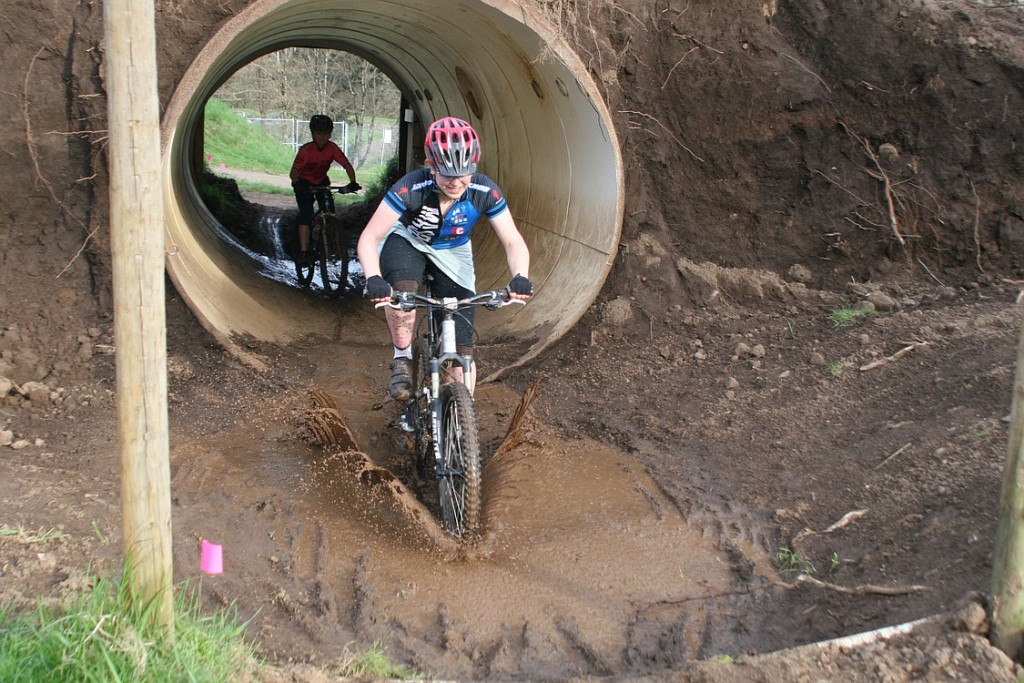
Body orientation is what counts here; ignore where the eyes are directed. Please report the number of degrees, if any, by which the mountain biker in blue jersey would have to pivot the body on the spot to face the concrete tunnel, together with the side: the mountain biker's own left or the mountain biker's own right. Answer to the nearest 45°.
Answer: approximately 180°

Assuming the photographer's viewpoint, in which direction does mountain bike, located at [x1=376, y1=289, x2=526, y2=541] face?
facing the viewer

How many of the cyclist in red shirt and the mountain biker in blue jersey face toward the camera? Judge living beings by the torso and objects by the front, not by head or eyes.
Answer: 2

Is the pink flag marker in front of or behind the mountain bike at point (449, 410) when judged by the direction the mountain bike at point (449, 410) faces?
in front

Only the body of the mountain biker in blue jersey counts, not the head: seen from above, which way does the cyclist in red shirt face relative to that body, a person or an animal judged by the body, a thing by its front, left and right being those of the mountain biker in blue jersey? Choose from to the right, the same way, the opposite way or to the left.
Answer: the same way

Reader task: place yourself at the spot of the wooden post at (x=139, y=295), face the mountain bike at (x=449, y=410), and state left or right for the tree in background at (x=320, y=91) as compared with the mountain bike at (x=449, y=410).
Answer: left

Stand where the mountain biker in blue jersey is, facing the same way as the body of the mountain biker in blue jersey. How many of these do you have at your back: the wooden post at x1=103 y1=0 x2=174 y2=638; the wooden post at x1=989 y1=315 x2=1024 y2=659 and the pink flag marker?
0

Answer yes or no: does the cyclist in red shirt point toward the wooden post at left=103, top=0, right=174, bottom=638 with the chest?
yes

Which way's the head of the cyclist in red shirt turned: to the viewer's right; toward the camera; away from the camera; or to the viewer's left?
toward the camera

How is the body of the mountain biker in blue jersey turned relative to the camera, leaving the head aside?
toward the camera

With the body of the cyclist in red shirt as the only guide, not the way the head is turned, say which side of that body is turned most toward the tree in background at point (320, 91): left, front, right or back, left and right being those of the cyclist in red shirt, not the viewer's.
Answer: back

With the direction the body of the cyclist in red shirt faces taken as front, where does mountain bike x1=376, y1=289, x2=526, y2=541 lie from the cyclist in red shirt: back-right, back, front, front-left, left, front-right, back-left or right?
front

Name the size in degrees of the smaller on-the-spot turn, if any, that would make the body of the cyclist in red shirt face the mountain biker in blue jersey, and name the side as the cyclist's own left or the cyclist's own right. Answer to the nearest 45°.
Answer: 0° — they already face them

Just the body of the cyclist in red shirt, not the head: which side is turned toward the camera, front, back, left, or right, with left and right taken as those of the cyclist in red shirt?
front

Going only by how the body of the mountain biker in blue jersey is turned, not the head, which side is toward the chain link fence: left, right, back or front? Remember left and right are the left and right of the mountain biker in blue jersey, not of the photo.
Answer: back

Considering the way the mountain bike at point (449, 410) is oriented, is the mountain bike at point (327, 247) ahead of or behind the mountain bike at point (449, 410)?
behind

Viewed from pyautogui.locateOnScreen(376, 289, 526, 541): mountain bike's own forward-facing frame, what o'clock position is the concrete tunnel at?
The concrete tunnel is roughly at 6 o'clock from the mountain bike.

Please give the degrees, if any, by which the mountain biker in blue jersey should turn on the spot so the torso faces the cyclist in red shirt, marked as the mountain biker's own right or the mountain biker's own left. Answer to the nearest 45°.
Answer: approximately 180°

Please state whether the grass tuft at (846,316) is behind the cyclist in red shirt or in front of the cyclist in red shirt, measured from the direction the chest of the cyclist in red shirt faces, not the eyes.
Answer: in front

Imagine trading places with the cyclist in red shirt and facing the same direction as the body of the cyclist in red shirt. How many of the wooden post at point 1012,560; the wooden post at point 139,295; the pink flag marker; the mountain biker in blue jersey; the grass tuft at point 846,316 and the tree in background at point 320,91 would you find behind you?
1
